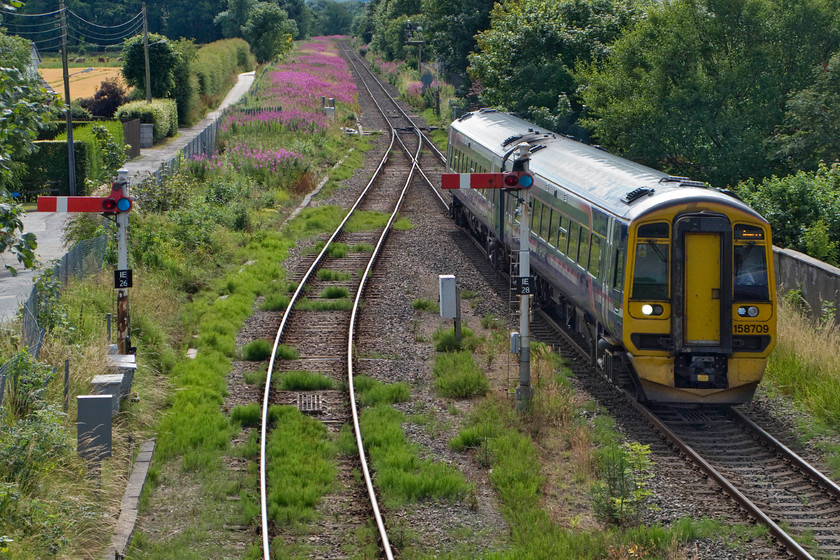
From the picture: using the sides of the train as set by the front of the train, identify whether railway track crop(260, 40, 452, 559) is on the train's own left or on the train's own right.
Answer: on the train's own right

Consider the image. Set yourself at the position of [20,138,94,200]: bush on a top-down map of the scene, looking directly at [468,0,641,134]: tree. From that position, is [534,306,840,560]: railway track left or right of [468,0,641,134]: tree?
right

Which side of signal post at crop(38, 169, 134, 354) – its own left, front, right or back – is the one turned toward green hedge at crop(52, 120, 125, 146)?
back

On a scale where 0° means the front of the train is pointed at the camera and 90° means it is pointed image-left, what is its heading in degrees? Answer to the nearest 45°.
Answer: approximately 0°

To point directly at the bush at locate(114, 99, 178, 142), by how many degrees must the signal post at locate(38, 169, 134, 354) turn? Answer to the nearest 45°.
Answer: approximately 180°

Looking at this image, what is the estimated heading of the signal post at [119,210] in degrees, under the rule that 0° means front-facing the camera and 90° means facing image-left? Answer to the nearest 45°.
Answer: approximately 0°

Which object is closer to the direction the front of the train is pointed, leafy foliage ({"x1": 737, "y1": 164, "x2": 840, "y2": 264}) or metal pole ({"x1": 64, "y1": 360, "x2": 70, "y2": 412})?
the metal pole

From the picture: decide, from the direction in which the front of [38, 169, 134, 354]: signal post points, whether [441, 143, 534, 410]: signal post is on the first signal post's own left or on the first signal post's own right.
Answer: on the first signal post's own left
